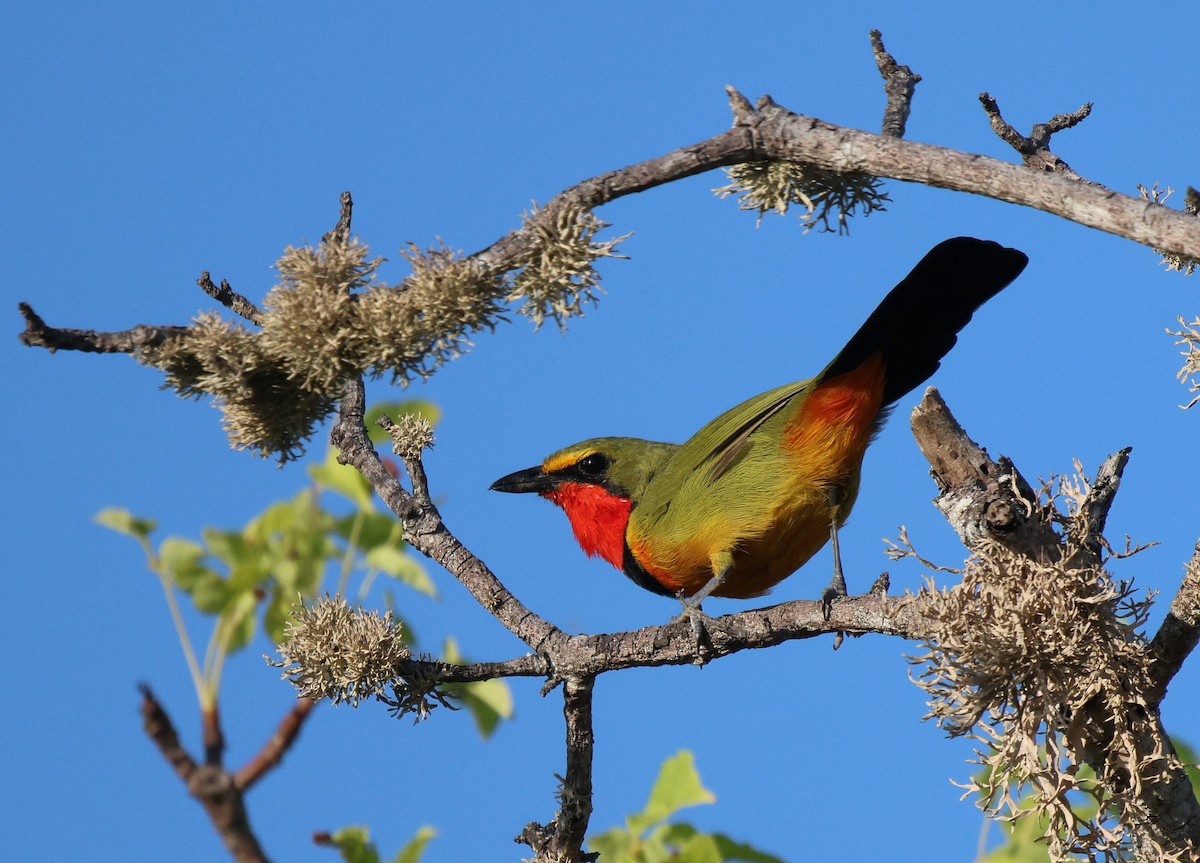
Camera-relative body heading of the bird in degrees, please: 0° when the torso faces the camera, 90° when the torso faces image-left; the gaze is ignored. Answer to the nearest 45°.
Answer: approximately 90°

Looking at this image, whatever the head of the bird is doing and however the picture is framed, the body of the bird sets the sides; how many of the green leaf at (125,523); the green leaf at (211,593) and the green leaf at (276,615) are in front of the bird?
3

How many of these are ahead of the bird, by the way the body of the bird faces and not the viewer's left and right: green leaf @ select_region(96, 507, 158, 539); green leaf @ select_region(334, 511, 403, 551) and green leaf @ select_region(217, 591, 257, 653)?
3
